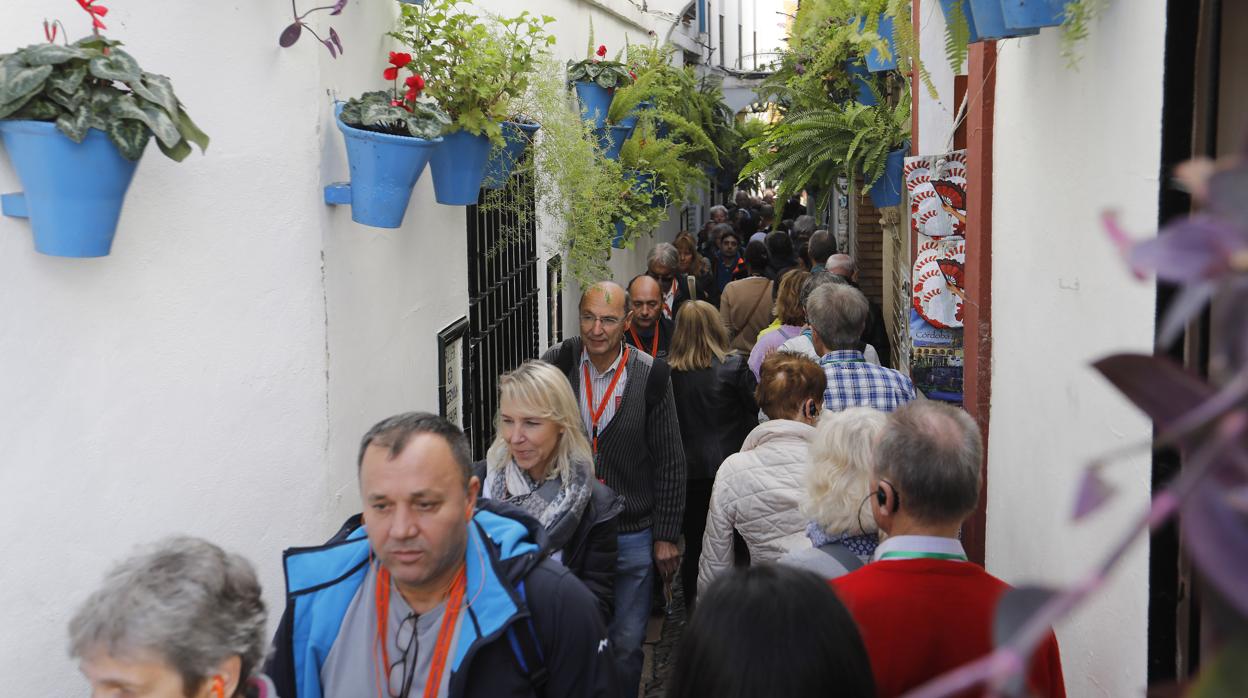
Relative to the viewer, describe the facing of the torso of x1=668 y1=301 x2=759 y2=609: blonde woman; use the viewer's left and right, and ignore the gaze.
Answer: facing away from the viewer

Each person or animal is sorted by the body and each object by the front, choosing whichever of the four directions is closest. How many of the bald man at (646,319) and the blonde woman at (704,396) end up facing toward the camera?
1

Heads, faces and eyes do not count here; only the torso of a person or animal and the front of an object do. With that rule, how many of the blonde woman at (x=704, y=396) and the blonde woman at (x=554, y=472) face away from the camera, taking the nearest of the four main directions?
1

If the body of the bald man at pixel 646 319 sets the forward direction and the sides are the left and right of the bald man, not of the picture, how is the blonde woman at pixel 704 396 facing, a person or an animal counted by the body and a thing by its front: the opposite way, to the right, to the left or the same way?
the opposite way

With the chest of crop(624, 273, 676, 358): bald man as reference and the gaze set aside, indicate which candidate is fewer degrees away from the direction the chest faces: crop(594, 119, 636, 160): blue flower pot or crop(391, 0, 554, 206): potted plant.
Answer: the potted plant

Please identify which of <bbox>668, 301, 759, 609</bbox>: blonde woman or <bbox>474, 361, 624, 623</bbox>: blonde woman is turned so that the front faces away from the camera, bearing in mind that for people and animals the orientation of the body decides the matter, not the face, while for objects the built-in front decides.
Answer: <bbox>668, 301, 759, 609</bbox>: blonde woman

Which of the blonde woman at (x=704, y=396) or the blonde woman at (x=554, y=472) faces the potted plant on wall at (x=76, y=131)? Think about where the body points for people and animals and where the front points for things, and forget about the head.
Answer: the blonde woman at (x=554, y=472)

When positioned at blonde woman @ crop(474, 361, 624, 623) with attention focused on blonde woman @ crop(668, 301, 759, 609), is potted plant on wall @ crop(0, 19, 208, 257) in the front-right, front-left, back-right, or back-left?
back-left

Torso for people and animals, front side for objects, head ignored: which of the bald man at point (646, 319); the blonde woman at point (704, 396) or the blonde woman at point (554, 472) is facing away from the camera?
the blonde woman at point (704, 396)

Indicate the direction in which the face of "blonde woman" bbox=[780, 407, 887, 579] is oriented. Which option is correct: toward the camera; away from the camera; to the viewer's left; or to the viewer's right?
away from the camera

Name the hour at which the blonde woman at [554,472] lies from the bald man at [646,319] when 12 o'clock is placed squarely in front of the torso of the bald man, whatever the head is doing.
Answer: The blonde woman is roughly at 12 o'clock from the bald man.

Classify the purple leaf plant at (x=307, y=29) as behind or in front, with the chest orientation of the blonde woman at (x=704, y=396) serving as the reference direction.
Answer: behind

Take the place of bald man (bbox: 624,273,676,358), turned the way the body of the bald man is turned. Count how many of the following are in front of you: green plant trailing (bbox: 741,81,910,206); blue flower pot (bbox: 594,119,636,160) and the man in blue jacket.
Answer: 1

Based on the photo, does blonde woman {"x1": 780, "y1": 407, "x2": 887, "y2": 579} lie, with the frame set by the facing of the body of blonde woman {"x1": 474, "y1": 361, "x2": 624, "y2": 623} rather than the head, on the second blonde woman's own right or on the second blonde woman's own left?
on the second blonde woman's own left
